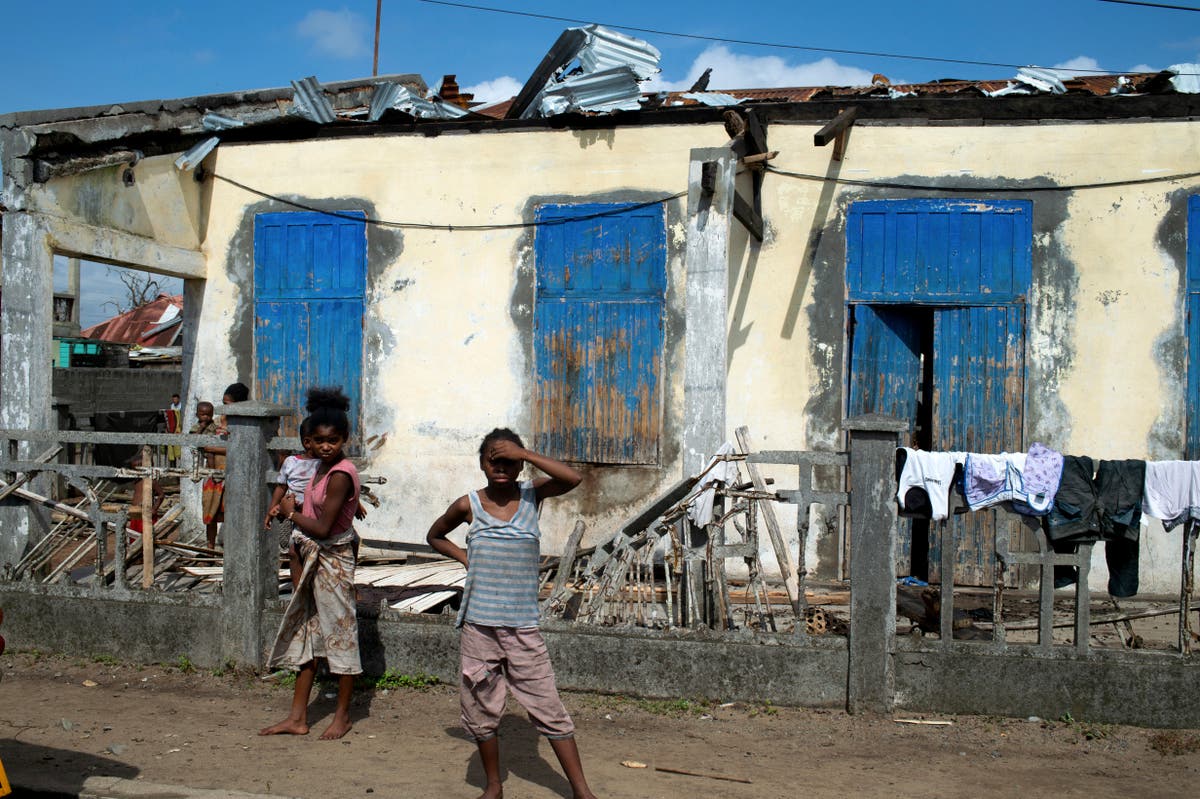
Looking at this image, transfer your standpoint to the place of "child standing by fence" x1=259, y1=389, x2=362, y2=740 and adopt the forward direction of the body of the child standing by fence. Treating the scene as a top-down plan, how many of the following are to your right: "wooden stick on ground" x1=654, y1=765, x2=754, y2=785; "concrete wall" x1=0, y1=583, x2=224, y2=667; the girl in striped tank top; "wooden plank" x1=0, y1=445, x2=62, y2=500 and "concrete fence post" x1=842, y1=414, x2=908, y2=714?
2

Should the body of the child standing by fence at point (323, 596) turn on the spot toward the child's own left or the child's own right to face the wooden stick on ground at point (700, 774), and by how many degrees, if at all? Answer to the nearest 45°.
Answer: approximately 90° to the child's own left

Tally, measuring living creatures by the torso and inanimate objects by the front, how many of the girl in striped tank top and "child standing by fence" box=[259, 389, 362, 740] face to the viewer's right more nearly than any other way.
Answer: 0

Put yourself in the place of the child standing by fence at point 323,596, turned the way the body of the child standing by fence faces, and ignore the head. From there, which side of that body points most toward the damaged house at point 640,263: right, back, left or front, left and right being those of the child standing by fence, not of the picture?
back

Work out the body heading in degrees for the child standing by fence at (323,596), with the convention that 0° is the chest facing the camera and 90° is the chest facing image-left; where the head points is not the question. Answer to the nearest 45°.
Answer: approximately 45°

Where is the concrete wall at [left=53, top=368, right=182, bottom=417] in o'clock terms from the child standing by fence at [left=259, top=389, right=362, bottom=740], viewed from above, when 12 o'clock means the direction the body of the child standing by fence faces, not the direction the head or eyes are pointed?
The concrete wall is roughly at 4 o'clock from the child standing by fence.

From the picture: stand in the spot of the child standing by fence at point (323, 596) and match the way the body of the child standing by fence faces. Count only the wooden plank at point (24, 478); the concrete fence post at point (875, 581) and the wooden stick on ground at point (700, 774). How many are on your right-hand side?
1

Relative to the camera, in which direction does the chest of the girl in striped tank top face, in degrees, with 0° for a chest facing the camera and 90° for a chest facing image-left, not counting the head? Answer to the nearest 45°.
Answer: approximately 0°

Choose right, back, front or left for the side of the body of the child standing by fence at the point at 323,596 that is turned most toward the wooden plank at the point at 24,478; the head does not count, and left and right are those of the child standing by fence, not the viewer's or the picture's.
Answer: right
